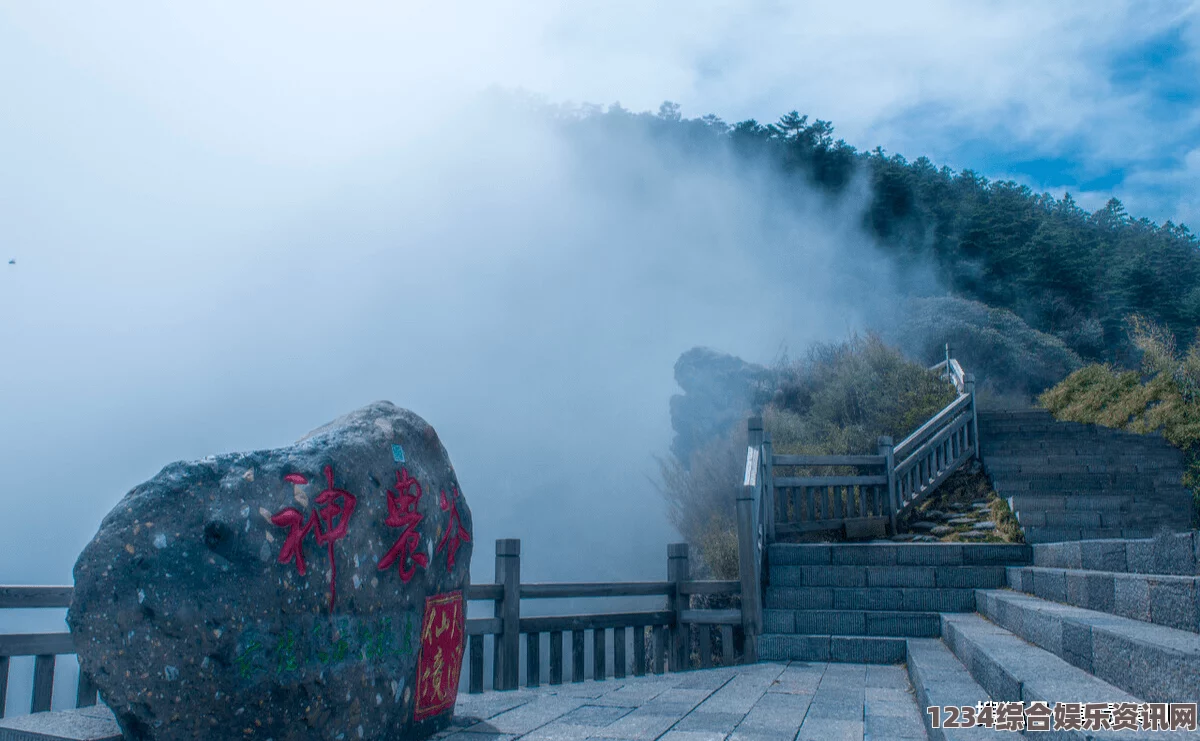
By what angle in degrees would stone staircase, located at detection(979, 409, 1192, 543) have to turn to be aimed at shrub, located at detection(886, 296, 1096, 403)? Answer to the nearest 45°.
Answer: approximately 180°

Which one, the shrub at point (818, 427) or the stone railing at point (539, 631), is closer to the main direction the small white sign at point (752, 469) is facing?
the stone railing

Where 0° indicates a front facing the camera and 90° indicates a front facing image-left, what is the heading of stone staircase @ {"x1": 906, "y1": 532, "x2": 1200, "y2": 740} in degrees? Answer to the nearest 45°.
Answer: approximately 45°

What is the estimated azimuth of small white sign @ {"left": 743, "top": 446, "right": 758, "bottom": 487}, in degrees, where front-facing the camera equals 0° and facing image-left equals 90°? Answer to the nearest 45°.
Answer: approximately 0°

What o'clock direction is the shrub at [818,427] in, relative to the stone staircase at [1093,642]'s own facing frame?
The shrub is roughly at 4 o'clock from the stone staircase.
